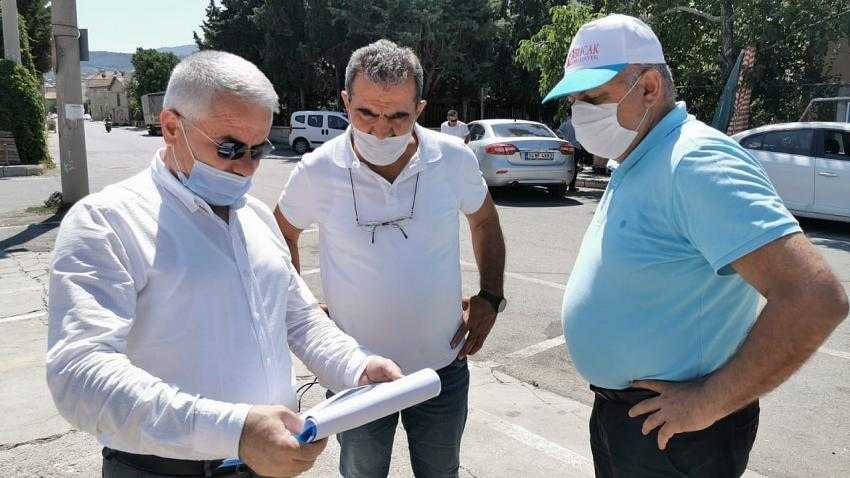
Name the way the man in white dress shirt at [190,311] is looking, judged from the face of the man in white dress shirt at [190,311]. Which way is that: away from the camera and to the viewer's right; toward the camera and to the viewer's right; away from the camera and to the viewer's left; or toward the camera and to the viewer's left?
toward the camera and to the viewer's right

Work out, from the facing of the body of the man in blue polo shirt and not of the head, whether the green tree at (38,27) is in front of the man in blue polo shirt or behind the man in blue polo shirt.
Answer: in front

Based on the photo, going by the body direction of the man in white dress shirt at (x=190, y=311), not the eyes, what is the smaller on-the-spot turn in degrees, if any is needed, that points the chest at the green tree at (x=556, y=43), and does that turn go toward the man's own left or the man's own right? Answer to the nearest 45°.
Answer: approximately 90° to the man's own left

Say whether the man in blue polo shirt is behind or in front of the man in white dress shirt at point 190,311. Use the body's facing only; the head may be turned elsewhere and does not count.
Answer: in front

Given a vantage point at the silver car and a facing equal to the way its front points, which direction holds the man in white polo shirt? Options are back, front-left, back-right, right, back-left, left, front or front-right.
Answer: back-left

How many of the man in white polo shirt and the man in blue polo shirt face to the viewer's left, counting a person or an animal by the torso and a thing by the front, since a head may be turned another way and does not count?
1

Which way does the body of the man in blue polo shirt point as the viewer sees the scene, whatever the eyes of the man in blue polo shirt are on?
to the viewer's left

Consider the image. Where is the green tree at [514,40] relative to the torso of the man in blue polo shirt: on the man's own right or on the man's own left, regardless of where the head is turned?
on the man's own right

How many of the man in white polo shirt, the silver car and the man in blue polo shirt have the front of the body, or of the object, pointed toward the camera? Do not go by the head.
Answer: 1

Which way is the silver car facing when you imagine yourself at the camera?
facing away from the viewer and to the left of the viewer

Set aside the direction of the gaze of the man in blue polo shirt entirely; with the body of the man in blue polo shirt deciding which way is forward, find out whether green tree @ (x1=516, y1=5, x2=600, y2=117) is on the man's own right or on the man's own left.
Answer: on the man's own right
